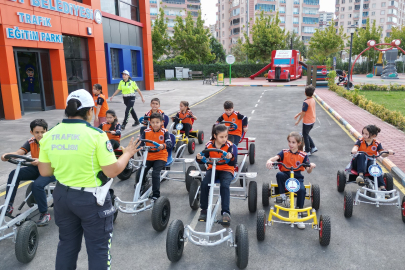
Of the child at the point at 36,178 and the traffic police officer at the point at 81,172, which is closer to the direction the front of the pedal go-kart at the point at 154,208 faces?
the traffic police officer

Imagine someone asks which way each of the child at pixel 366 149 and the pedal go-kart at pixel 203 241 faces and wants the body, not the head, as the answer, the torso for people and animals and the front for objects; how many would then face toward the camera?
2

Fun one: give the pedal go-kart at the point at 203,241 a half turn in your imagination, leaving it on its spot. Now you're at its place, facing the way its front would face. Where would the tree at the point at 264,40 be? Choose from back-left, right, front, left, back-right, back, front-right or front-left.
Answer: front

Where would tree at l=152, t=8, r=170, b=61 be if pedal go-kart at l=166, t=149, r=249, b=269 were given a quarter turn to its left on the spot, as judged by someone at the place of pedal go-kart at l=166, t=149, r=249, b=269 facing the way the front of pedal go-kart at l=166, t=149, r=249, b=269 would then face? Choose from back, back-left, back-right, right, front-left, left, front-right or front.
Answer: left

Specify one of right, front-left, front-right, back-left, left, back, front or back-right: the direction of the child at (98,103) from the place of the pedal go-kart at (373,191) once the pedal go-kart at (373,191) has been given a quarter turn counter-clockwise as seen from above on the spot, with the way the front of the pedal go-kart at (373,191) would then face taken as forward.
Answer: back

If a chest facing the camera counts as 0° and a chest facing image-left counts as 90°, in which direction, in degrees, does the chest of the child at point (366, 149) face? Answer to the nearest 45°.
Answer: approximately 0°

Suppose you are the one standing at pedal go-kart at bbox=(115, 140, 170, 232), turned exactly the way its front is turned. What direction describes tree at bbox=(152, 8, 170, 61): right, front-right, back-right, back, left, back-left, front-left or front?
back-right

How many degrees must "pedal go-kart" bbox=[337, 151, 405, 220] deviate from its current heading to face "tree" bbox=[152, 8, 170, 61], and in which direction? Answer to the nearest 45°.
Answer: approximately 135° to its right

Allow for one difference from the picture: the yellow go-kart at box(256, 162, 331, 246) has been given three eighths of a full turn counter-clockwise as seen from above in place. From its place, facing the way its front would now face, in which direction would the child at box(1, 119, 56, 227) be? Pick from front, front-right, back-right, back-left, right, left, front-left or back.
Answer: back-left

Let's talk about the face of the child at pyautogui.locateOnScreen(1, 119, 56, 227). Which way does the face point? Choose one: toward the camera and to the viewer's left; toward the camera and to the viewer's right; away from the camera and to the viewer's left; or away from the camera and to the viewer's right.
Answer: toward the camera and to the viewer's right
